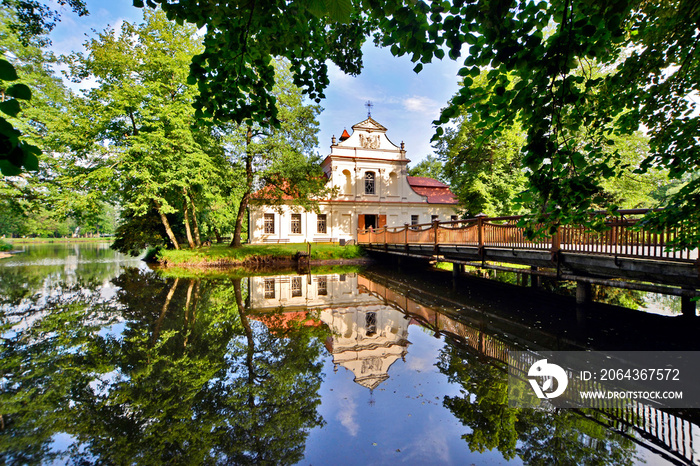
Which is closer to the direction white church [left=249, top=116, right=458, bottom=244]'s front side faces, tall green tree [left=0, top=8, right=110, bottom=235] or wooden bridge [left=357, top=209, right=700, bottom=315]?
the wooden bridge

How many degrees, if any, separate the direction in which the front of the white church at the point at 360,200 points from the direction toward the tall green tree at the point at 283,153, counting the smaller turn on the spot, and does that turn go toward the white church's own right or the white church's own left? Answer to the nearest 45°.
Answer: approximately 45° to the white church's own right

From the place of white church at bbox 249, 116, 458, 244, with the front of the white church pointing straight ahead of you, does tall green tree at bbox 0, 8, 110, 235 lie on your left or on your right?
on your right

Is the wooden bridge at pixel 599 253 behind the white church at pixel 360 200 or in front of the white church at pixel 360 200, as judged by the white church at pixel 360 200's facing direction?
in front

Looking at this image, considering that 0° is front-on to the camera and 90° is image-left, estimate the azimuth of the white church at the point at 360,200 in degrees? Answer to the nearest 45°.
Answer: approximately 0°

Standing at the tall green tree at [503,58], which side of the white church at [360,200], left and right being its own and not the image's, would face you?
front
